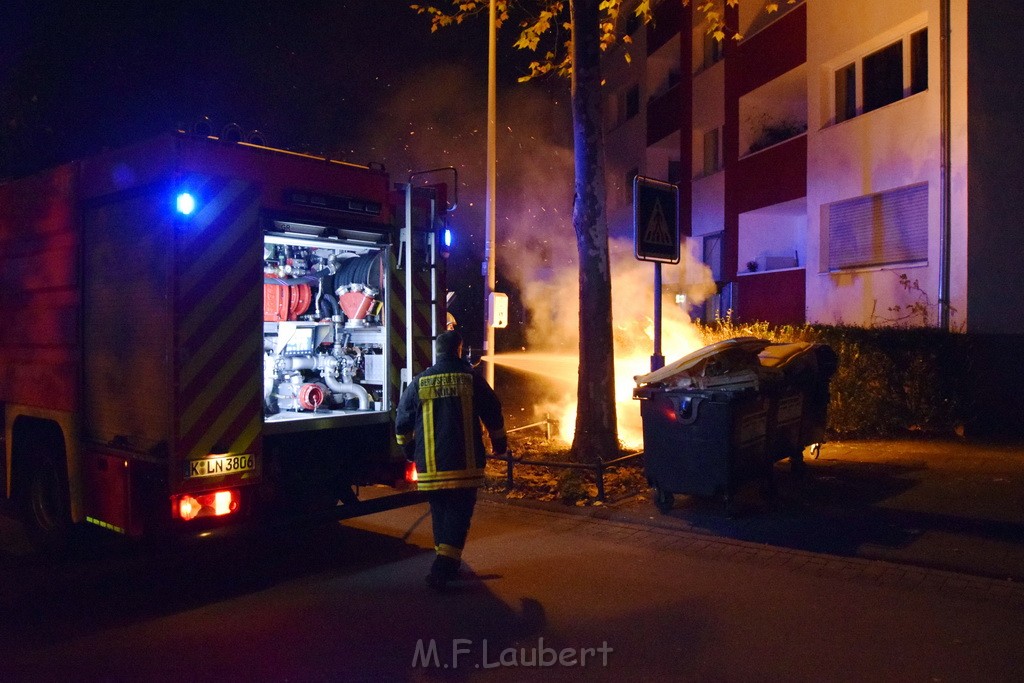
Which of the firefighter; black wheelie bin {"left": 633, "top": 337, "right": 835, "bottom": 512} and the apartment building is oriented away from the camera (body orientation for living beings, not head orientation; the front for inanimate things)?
the firefighter

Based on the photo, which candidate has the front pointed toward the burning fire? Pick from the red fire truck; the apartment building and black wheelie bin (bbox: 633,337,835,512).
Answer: the apartment building

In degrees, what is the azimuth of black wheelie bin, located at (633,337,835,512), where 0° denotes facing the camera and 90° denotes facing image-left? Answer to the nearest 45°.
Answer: approximately 315°

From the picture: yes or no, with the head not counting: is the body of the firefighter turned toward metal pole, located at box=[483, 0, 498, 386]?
yes

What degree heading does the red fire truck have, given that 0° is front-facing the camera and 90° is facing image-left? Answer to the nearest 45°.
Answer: approximately 135°

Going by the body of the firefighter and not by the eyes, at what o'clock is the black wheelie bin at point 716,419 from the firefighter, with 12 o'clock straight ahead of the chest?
The black wheelie bin is roughly at 2 o'clock from the firefighter.

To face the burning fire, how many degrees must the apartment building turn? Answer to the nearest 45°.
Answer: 0° — it already faces it

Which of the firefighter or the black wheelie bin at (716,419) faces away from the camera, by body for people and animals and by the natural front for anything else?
the firefighter

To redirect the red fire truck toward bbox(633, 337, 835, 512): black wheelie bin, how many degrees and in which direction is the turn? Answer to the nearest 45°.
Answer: approximately 135° to its right

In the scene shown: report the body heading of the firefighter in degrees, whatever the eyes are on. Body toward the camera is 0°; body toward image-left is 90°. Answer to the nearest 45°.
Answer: approximately 180°
